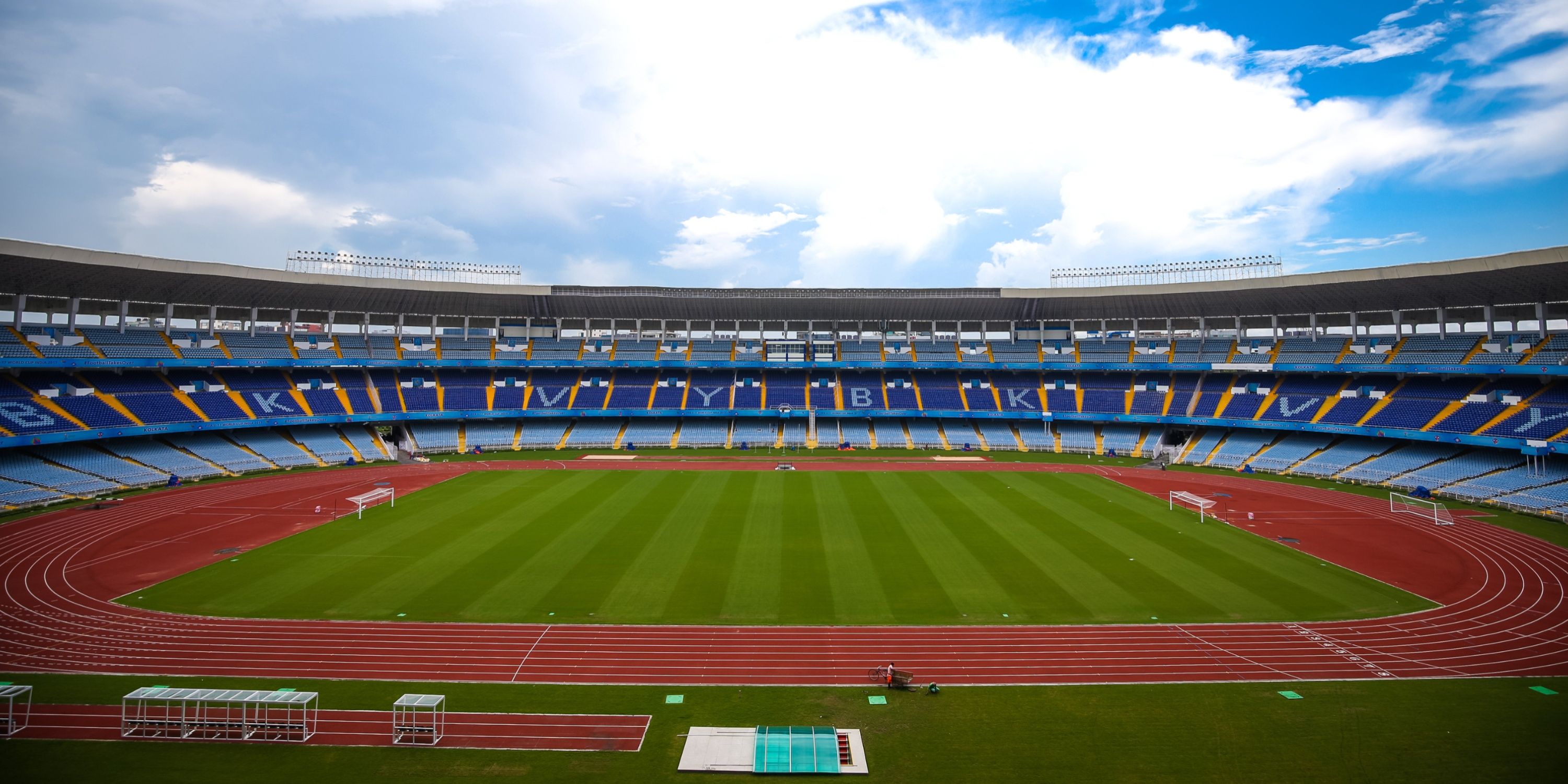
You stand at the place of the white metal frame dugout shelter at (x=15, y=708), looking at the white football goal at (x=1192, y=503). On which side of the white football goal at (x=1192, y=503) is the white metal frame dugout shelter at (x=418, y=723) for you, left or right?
right

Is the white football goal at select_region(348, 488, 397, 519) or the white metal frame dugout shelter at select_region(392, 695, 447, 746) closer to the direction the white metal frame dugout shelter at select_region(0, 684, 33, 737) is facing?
the white football goal

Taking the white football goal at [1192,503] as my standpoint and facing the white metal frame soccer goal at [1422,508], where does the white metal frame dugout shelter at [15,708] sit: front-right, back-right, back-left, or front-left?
back-right

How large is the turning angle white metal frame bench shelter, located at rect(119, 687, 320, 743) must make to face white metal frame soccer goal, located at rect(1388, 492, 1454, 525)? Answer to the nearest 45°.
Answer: approximately 90° to its right

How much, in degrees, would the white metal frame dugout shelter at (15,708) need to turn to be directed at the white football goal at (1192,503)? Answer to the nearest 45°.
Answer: approximately 90° to its right

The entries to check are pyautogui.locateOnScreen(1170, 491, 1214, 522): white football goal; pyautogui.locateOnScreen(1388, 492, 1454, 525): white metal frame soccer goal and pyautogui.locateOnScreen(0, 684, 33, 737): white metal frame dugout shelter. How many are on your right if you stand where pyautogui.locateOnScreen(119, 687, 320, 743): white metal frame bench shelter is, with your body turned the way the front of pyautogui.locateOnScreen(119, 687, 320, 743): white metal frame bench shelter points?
2

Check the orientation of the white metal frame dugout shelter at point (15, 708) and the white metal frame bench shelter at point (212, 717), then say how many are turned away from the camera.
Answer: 2

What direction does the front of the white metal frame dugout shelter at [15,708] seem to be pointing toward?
away from the camera

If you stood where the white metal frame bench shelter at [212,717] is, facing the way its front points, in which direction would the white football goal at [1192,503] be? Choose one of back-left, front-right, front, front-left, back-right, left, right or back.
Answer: right

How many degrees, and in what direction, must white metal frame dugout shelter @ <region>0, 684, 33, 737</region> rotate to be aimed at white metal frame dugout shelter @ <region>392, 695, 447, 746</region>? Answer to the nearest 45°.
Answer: approximately 135° to its right

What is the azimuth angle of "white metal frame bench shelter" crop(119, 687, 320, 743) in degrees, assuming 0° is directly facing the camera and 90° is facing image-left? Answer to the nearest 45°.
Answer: approximately 180°
